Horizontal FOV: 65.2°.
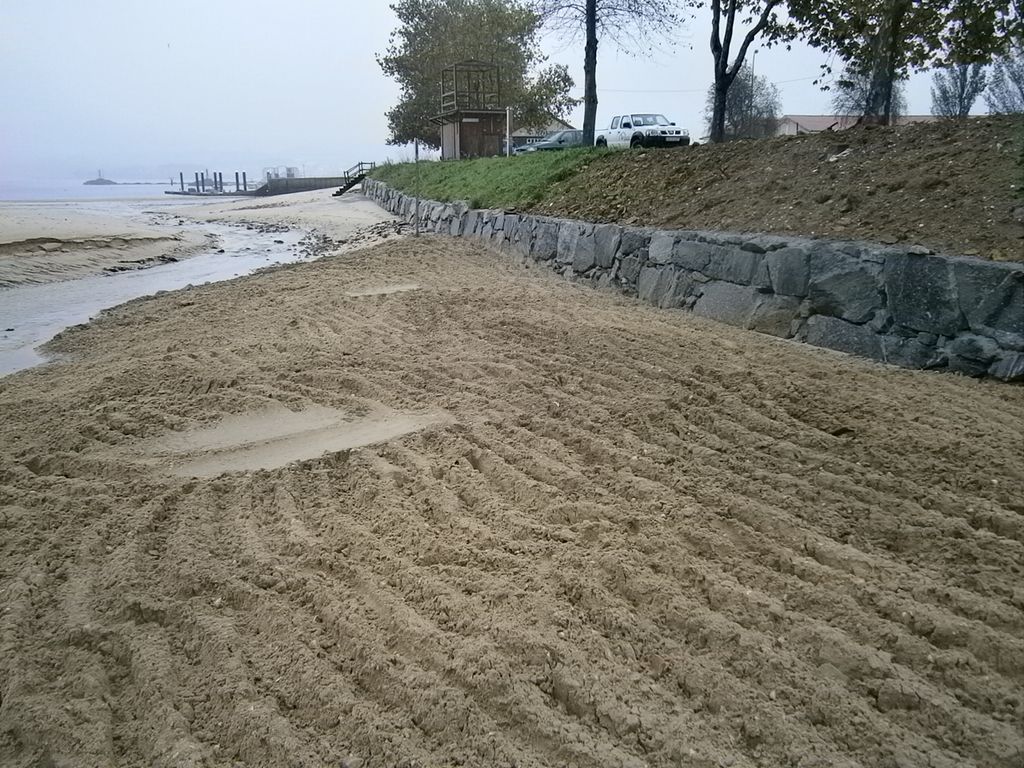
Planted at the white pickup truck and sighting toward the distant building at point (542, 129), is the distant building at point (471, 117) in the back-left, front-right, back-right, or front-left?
front-left

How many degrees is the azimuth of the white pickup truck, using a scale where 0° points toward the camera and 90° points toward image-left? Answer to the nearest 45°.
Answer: approximately 315°

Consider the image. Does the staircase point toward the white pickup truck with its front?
no

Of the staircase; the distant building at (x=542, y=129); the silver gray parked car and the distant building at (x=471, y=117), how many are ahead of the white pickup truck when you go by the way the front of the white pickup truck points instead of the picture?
0

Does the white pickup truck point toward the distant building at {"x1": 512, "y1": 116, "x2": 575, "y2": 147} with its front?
no

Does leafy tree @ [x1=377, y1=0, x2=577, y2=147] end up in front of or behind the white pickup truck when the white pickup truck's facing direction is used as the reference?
behind

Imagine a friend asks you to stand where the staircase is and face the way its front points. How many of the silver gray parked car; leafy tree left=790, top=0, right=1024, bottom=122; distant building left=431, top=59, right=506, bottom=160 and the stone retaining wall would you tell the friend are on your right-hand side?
0

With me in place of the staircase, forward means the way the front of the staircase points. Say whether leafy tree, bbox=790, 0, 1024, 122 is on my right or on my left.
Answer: on my left

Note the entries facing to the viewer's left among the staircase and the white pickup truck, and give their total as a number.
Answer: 1

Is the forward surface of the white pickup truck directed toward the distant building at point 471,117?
no

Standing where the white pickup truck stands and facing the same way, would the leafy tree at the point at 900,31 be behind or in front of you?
in front

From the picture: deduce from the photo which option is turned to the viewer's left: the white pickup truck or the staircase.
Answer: the staircase

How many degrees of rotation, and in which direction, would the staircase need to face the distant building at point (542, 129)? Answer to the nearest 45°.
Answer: approximately 180°

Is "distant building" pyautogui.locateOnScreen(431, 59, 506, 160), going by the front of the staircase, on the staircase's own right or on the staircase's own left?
on the staircase's own left

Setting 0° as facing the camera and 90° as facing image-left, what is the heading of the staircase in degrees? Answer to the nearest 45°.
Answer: approximately 90°
